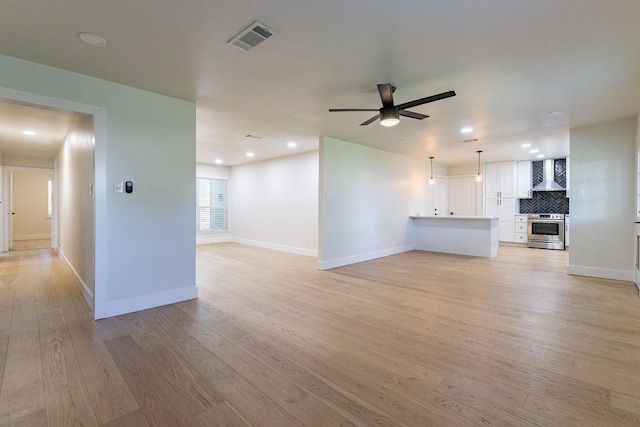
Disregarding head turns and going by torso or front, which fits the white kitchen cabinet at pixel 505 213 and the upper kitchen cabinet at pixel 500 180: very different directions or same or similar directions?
same or similar directions

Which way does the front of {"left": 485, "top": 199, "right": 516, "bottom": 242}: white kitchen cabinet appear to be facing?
toward the camera

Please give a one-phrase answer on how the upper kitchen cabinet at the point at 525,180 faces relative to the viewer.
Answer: facing the viewer

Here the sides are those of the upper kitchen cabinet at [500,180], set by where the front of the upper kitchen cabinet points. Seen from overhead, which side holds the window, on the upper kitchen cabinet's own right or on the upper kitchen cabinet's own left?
on the upper kitchen cabinet's own right

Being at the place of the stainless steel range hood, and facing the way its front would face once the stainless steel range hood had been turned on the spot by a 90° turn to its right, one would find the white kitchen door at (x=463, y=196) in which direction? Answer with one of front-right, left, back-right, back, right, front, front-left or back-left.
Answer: front

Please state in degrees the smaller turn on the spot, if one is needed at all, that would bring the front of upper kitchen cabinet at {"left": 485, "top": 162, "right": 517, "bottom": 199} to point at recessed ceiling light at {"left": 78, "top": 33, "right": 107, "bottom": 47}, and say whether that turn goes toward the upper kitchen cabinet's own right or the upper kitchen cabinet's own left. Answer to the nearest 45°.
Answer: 0° — it already faces it

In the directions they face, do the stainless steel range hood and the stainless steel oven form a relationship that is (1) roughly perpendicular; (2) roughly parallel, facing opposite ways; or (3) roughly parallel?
roughly parallel

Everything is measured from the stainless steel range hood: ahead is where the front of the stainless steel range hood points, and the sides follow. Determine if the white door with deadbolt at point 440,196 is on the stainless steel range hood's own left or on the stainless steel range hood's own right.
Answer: on the stainless steel range hood's own right

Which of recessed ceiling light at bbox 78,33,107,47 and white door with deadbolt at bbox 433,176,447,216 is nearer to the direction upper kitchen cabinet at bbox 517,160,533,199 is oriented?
the recessed ceiling light

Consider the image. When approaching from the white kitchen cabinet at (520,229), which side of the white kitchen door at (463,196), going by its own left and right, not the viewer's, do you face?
left

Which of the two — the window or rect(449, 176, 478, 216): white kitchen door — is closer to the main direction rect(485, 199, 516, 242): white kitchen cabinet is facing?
the window
